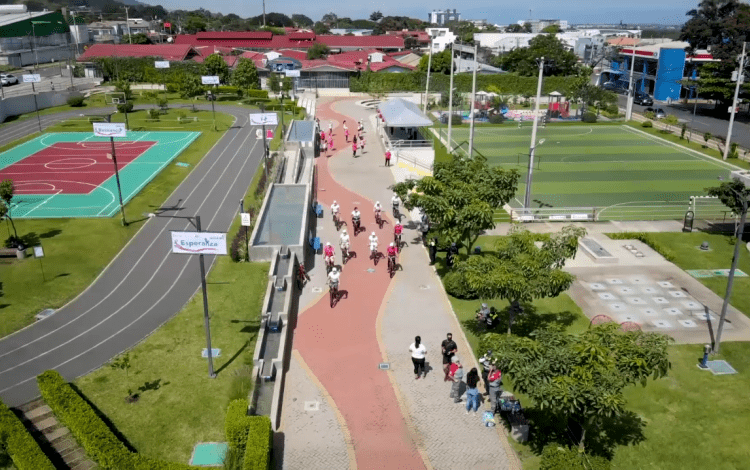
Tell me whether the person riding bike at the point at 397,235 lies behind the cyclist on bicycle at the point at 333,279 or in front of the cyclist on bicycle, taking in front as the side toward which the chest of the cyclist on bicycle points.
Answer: behind

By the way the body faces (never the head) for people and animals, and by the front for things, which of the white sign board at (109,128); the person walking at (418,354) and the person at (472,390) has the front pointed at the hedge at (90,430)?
the white sign board

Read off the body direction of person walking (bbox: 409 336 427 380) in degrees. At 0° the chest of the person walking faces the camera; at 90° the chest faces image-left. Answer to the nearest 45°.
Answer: approximately 180°

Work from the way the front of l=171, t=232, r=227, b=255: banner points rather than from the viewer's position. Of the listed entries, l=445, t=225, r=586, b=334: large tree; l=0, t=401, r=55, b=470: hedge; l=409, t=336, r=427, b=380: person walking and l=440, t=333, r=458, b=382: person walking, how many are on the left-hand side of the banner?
3

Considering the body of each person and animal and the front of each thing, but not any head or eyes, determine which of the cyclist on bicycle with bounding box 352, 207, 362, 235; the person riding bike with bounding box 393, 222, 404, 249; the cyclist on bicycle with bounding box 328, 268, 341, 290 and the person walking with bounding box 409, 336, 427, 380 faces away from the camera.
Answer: the person walking

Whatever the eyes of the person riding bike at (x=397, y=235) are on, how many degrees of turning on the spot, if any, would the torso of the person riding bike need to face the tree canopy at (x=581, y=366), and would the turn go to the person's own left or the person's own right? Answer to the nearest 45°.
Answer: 0° — they already face it

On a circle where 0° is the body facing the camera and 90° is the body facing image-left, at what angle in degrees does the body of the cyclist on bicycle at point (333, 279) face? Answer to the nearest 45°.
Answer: approximately 0°

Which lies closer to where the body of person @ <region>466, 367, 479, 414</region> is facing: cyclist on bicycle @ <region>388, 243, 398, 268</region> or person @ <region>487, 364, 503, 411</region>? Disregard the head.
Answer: the cyclist on bicycle

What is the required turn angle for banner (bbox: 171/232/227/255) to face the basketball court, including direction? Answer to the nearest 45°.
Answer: approximately 180°
